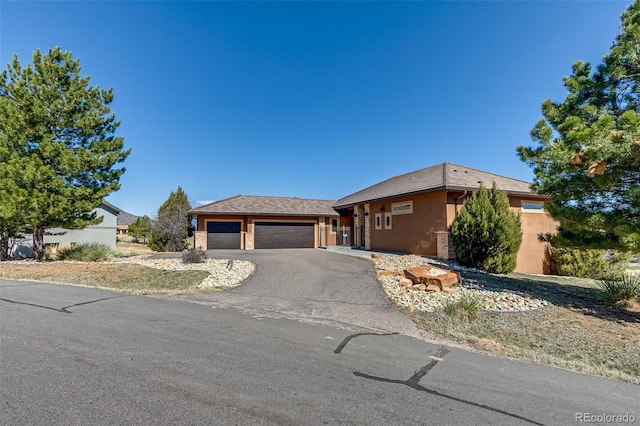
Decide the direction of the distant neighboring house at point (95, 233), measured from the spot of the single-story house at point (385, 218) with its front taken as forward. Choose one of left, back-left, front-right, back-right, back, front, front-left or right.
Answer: right

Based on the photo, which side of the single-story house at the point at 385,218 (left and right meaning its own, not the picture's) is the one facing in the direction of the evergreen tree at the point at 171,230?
right

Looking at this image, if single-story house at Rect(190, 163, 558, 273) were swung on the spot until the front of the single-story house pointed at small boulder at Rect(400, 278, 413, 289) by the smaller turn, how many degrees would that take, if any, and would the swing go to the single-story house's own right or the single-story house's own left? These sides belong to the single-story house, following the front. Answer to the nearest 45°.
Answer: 0° — it already faces it

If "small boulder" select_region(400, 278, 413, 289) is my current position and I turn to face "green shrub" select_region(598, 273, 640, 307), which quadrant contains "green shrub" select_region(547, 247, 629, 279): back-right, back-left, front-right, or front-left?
front-left

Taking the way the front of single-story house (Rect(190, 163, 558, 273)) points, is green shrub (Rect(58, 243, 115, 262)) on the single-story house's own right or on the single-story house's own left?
on the single-story house's own right

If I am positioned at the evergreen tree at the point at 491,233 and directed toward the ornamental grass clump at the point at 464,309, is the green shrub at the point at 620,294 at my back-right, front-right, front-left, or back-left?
front-left

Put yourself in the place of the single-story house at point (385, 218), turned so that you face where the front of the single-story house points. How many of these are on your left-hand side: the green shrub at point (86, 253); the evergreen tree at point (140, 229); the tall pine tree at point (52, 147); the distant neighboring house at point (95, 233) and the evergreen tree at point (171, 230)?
0

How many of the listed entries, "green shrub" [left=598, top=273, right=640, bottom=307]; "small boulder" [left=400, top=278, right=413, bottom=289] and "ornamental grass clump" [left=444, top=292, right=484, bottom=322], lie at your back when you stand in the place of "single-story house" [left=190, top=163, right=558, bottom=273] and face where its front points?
0

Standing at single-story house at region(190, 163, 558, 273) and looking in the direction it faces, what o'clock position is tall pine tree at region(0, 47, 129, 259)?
The tall pine tree is roughly at 2 o'clock from the single-story house.

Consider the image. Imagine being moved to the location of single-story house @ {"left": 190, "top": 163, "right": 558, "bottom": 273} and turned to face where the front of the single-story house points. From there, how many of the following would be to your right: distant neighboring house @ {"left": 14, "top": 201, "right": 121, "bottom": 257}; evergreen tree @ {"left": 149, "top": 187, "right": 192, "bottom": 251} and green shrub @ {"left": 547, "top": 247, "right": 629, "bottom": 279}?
2

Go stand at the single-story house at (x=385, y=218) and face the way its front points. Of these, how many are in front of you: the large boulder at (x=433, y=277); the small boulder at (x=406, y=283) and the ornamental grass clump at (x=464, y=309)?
3

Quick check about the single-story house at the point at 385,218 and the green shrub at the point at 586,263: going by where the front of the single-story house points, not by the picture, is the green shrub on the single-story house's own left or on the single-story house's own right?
on the single-story house's own left

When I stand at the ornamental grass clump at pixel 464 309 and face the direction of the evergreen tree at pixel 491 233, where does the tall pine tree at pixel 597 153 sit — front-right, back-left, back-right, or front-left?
front-right

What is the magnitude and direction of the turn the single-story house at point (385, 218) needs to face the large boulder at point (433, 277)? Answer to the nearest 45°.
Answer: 0° — it already faces it

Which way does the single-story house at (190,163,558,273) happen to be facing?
toward the camera
